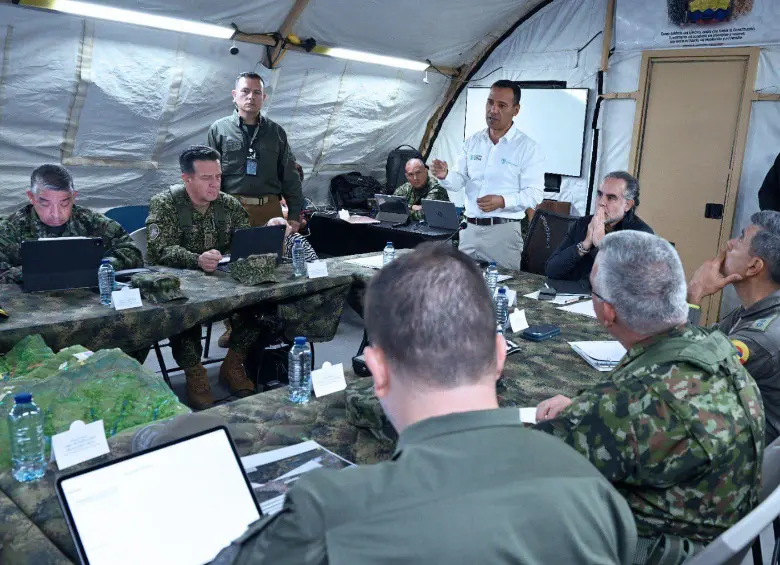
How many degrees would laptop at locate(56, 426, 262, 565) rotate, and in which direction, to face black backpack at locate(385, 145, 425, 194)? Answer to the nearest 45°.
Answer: approximately 90° to its left

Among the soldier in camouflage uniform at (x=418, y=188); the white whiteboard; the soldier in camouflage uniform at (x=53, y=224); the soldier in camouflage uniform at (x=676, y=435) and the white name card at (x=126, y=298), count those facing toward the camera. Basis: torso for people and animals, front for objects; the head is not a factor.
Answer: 4

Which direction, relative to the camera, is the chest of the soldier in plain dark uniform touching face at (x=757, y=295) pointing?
to the viewer's left

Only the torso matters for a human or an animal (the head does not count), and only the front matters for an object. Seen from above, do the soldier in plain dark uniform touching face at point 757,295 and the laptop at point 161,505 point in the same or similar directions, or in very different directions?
very different directions

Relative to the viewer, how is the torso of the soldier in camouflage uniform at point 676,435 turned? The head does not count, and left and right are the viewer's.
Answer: facing away from the viewer and to the left of the viewer

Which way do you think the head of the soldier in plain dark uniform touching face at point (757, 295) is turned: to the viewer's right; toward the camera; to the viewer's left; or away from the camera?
to the viewer's left

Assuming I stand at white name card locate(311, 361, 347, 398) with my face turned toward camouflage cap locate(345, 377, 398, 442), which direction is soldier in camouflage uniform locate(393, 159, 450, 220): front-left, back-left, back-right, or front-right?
back-left

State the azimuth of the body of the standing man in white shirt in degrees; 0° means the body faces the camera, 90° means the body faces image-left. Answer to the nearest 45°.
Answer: approximately 45°

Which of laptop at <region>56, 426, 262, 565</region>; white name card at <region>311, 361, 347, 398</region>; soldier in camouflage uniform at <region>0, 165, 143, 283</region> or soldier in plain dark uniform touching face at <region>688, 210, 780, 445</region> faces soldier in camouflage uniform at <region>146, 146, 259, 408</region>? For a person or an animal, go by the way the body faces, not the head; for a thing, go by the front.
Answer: soldier in plain dark uniform touching face at <region>688, 210, 780, 445</region>

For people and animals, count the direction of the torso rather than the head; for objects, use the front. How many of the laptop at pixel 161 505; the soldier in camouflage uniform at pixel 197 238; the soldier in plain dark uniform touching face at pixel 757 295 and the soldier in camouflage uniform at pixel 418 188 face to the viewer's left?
1

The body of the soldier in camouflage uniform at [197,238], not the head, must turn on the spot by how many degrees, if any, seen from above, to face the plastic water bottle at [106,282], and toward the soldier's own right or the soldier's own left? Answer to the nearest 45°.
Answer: approximately 90° to the soldier's own right

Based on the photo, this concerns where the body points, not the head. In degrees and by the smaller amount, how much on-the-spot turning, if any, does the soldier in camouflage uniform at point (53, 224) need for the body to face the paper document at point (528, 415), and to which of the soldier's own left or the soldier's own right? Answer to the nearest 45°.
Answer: approximately 45° to the soldier's own left

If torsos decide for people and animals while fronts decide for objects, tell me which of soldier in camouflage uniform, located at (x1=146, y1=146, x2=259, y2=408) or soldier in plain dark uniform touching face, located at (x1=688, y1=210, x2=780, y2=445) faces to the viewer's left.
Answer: soldier in plain dark uniform touching face, located at (x1=688, y1=210, x2=780, y2=445)

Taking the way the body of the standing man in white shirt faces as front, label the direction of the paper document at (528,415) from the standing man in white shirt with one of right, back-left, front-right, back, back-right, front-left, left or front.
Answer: front-left

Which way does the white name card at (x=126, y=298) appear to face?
toward the camera

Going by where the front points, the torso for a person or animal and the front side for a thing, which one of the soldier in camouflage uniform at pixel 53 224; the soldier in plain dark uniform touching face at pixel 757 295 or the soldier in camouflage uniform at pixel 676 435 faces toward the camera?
the soldier in camouflage uniform at pixel 53 224

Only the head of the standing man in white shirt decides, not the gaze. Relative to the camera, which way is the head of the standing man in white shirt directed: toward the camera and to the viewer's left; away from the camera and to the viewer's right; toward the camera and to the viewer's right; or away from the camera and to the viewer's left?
toward the camera and to the viewer's left
